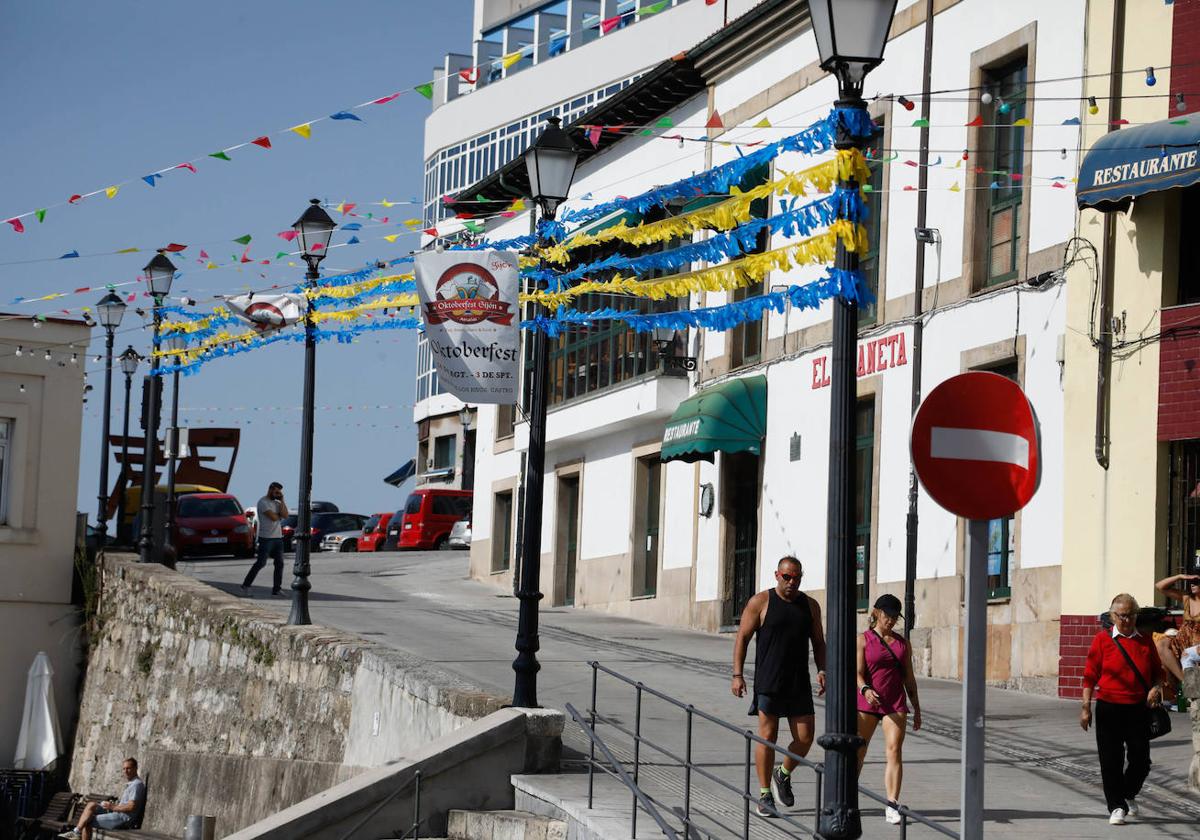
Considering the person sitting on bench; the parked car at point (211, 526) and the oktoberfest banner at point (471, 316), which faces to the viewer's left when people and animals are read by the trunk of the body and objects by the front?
the person sitting on bench

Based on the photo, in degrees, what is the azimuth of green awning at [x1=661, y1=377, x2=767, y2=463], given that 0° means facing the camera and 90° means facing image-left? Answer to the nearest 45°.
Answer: approximately 45°

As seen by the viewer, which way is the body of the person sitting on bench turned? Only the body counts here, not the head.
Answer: to the viewer's left

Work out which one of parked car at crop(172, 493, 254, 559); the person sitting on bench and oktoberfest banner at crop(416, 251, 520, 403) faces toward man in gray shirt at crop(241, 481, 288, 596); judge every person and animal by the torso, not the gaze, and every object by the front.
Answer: the parked car

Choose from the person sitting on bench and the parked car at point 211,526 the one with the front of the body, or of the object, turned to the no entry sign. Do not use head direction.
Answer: the parked car

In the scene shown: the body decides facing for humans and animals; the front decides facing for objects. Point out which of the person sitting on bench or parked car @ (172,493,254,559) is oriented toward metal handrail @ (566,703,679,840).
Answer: the parked car

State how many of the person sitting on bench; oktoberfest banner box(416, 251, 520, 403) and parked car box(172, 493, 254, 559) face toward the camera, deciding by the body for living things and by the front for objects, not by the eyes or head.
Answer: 2

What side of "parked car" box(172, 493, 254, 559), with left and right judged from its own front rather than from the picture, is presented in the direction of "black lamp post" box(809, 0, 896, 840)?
front

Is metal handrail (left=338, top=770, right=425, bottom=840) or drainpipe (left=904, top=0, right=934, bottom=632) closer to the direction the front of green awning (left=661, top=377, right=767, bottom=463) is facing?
the metal handrail

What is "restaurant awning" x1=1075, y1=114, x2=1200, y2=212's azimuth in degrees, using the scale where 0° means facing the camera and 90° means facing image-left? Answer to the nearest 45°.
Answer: approximately 45°

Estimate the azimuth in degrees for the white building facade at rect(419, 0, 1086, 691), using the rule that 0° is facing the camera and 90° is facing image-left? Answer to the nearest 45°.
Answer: approximately 45°

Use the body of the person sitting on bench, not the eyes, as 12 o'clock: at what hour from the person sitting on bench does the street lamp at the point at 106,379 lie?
The street lamp is roughly at 3 o'clock from the person sitting on bench.

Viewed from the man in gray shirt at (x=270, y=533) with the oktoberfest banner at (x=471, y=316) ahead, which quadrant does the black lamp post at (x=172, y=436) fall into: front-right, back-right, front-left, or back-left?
back-right

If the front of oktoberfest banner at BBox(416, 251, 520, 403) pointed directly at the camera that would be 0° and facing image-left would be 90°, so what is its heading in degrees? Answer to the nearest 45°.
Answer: approximately 0°

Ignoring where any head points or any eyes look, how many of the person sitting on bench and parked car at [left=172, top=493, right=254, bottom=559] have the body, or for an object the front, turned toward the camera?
1
